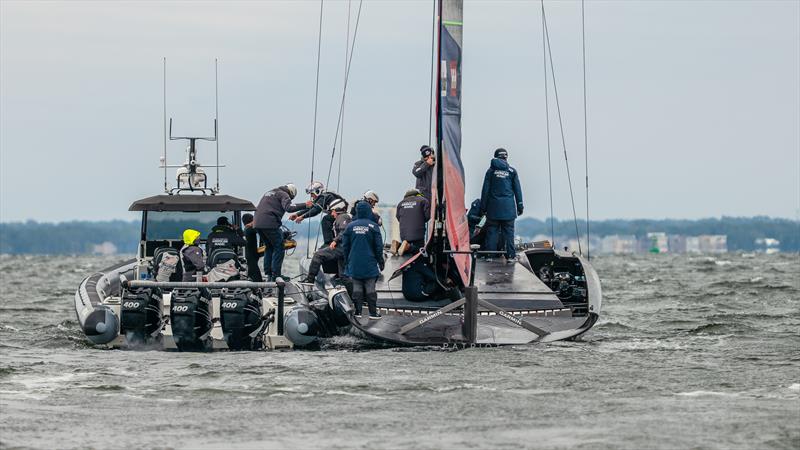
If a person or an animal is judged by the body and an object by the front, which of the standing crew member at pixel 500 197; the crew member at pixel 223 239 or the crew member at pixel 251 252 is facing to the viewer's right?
the crew member at pixel 251 252

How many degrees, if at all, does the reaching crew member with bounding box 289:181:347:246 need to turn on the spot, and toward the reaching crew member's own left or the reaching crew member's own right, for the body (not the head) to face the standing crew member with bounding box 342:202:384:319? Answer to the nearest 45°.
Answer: approximately 90° to the reaching crew member's own left

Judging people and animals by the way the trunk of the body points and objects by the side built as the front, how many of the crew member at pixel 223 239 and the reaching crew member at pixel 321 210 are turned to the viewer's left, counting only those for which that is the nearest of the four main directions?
1

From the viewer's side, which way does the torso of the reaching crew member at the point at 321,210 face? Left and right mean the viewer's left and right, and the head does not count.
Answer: facing to the left of the viewer

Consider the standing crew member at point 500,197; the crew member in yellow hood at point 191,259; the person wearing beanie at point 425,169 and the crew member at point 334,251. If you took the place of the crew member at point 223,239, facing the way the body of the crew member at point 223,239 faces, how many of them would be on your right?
3

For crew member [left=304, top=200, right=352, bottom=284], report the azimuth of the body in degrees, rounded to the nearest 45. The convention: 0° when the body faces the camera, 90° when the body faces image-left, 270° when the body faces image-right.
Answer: approximately 90°

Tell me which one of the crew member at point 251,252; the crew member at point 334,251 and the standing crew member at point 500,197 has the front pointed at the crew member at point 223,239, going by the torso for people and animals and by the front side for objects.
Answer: the crew member at point 334,251

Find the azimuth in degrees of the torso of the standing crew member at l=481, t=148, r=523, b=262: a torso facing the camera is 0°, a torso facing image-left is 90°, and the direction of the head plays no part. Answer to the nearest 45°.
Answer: approximately 180°

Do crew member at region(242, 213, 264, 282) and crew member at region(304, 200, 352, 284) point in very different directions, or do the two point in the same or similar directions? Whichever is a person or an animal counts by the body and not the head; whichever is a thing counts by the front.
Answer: very different directions

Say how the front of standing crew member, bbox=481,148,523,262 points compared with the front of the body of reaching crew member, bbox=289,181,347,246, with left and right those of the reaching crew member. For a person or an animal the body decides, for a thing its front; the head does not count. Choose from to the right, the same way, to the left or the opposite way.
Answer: to the right

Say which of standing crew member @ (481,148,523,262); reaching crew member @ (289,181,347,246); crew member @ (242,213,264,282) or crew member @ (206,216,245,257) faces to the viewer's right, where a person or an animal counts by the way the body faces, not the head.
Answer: crew member @ (242,213,264,282)

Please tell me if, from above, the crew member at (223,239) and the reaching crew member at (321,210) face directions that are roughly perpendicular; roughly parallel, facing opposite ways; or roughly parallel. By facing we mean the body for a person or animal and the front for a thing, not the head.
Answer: roughly perpendicular

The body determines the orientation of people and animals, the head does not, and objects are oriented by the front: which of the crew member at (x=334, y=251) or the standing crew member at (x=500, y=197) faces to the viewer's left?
the crew member

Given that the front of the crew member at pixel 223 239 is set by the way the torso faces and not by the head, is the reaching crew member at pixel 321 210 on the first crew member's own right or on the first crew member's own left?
on the first crew member's own right

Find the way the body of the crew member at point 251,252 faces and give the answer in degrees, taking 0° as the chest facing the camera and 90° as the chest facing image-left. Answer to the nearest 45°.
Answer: approximately 270°
